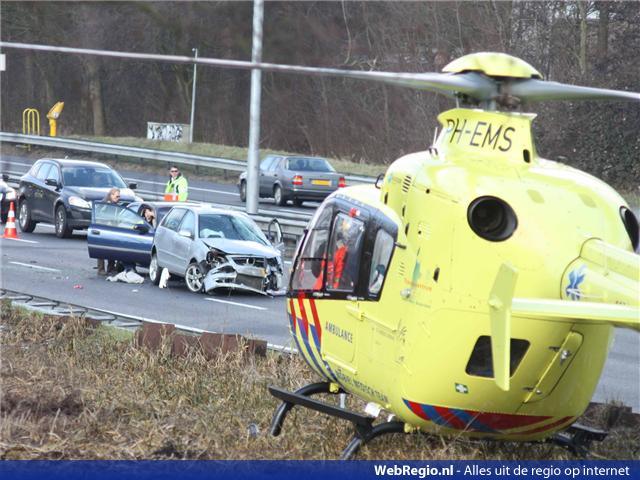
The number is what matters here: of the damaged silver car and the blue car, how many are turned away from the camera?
0

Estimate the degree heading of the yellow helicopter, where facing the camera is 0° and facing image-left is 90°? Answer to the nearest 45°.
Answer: approximately 135°

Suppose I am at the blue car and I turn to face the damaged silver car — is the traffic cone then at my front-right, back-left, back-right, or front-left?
back-left

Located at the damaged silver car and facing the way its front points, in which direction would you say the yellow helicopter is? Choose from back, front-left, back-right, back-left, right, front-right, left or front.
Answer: front-right
